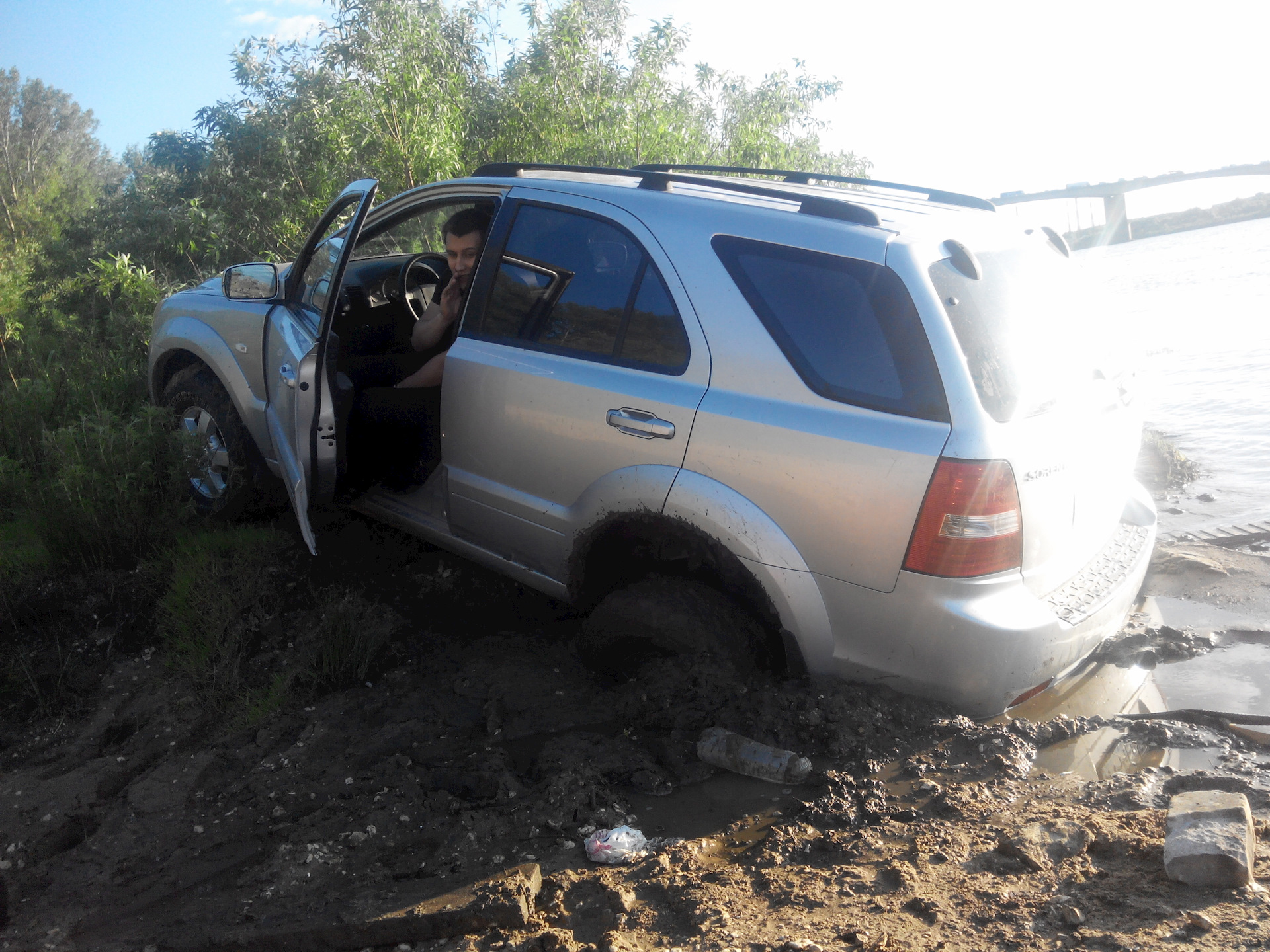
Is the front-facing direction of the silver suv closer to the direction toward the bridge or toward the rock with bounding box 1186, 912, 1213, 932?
the bridge

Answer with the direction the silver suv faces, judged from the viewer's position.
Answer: facing away from the viewer and to the left of the viewer

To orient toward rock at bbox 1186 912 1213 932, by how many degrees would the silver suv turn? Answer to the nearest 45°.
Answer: approximately 180°

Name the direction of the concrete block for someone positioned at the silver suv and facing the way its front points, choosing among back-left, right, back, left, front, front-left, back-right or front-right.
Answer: back

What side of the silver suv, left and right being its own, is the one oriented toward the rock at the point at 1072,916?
back

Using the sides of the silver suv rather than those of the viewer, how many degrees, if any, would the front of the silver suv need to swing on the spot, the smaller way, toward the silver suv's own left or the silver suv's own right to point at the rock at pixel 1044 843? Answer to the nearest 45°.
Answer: approximately 180°

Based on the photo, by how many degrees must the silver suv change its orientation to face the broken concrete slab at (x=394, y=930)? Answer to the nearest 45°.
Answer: approximately 90° to its left

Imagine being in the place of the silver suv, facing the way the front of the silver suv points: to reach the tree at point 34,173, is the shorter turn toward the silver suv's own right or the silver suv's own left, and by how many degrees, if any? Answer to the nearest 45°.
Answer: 0° — it already faces it
